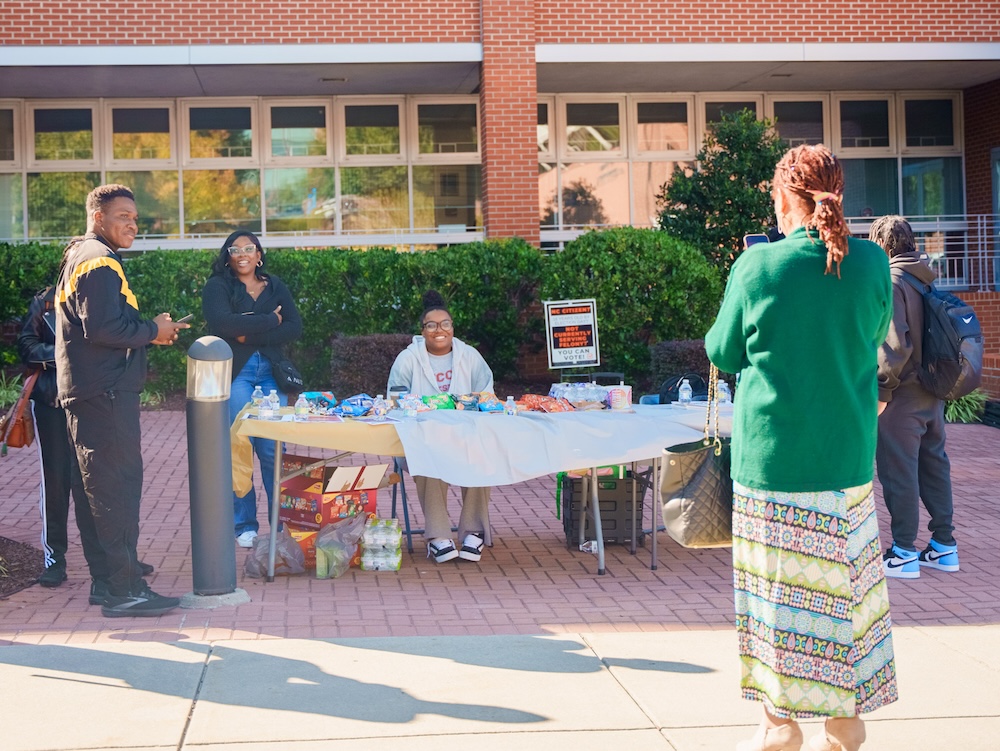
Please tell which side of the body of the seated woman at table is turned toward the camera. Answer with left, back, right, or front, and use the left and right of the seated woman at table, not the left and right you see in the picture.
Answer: front

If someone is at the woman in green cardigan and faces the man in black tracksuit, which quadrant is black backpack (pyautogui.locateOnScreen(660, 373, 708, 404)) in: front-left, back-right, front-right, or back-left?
front-right

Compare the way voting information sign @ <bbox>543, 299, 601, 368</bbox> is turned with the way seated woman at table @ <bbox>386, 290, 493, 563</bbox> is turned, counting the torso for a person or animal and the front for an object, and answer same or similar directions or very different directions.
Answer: same or similar directions

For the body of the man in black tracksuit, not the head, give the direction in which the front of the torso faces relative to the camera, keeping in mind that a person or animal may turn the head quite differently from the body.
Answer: to the viewer's right

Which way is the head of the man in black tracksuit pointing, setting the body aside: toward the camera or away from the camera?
toward the camera

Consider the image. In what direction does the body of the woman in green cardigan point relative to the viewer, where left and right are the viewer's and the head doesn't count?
facing away from the viewer and to the left of the viewer

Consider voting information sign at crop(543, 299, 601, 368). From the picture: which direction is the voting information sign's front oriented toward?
toward the camera

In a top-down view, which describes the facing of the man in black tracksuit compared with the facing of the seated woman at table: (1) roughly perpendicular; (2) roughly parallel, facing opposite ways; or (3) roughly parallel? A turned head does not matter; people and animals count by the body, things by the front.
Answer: roughly perpendicular
